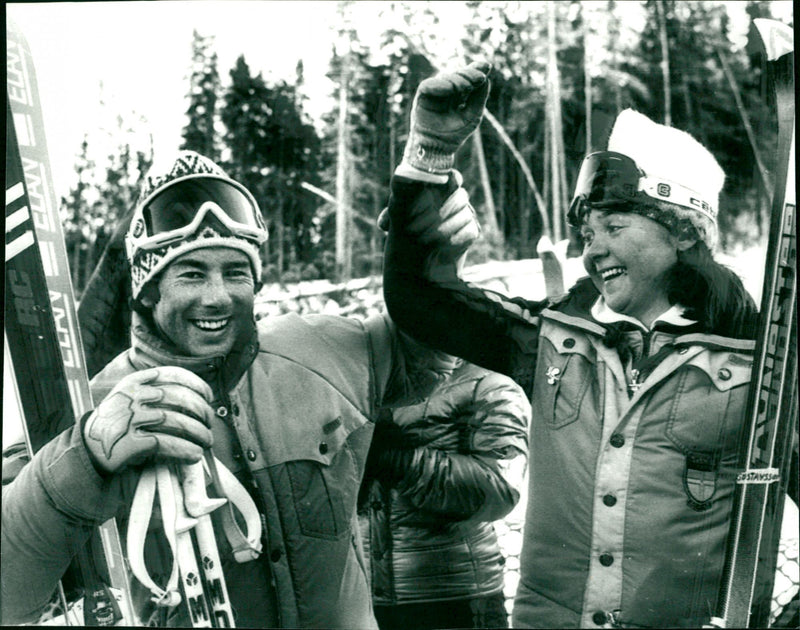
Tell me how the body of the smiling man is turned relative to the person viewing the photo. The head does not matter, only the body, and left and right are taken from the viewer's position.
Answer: facing the viewer

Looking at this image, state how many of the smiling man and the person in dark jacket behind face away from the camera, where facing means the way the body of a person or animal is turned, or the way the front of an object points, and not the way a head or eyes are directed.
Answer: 0

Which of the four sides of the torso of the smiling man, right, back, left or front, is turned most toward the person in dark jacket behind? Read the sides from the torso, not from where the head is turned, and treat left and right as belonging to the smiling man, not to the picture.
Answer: back

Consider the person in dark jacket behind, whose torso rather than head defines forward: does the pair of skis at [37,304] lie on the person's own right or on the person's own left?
on the person's own right
